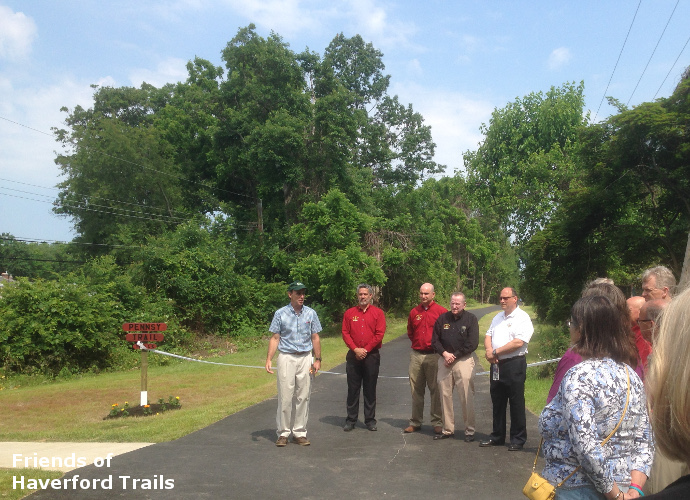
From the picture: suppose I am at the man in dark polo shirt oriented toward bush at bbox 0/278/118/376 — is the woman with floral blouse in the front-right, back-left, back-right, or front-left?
back-left

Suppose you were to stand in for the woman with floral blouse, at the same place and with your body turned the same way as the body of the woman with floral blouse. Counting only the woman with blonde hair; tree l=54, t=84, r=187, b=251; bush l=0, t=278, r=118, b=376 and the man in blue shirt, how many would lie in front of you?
3

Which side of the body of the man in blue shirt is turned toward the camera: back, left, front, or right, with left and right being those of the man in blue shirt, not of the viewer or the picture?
front

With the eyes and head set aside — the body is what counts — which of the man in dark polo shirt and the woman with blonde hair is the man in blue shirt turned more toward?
the woman with blonde hair

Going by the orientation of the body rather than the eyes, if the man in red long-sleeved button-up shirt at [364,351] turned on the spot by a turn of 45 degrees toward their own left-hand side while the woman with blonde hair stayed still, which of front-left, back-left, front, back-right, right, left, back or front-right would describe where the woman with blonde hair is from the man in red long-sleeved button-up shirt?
front-right

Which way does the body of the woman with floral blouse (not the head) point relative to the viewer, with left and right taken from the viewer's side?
facing away from the viewer and to the left of the viewer

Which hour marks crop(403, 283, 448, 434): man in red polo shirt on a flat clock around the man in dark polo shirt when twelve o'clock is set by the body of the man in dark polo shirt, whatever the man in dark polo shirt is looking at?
The man in red polo shirt is roughly at 3 o'clock from the man in dark polo shirt.

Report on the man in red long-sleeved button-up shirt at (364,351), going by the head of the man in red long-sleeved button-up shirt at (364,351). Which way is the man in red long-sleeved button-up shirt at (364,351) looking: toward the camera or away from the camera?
toward the camera

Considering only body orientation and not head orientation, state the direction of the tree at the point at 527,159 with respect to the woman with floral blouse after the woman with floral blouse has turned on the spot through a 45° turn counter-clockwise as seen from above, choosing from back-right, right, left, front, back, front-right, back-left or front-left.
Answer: right

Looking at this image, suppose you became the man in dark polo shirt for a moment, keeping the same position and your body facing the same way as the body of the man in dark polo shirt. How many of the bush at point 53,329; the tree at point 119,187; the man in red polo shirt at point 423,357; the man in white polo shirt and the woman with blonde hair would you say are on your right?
3

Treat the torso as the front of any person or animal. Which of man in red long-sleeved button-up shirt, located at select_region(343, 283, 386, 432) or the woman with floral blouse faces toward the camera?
the man in red long-sleeved button-up shirt

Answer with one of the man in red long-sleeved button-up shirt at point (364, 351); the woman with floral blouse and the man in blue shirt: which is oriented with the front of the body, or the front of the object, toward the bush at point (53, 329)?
the woman with floral blouse

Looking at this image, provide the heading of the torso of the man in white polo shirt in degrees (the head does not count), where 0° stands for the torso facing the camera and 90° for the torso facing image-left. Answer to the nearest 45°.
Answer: approximately 45°

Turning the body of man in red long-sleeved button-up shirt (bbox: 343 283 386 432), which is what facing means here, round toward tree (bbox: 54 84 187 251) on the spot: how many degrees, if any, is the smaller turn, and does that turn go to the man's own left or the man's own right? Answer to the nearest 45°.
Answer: approximately 135° to the man's own right

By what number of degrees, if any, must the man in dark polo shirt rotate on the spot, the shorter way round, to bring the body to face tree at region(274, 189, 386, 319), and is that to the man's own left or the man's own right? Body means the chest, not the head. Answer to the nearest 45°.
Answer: approximately 135° to the man's own right

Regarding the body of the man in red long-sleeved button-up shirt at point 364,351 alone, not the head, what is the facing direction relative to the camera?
toward the camera

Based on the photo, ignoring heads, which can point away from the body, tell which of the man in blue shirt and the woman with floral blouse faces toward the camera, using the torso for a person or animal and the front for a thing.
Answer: the man in blue shirt
